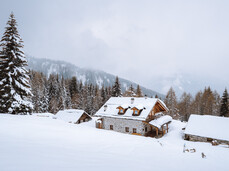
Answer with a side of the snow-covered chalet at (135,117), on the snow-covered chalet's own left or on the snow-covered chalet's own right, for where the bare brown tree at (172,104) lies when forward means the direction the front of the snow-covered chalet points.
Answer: on the snow-covered chalet's own left

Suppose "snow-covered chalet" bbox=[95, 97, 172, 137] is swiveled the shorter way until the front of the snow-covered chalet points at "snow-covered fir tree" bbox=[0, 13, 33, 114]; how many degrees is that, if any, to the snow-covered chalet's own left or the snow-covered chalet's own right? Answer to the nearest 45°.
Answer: approximately 90° to the snow-covered chalet's own right

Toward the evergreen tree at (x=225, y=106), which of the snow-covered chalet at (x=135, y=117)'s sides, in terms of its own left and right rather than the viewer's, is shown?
left

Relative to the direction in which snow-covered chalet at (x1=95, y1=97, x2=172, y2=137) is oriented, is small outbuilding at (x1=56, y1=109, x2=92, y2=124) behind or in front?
behind

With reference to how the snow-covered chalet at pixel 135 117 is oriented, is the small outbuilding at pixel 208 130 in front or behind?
in front

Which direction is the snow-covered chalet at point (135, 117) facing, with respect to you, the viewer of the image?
facing the viewer and to the right of the viewer
